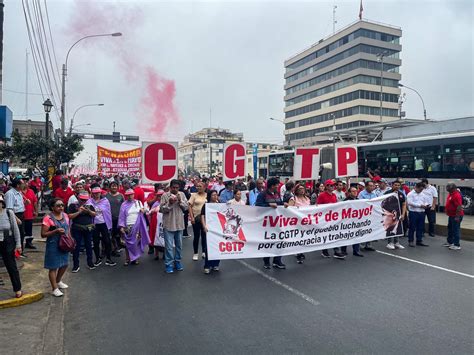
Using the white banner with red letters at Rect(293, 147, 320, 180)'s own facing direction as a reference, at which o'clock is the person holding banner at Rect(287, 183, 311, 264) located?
The person holding banner is roughly at 12 o'clock from the white banner with red letters.

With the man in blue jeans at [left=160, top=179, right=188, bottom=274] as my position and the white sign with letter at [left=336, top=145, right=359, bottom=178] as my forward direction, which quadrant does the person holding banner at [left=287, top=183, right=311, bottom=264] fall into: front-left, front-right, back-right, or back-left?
front-right

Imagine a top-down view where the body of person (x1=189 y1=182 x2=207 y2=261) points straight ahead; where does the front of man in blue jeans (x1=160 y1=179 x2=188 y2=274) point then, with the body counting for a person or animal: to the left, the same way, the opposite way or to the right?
the same way

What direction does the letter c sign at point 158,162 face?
toward the camera

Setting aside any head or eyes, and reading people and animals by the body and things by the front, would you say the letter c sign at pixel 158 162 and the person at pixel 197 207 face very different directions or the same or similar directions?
same or similar directions

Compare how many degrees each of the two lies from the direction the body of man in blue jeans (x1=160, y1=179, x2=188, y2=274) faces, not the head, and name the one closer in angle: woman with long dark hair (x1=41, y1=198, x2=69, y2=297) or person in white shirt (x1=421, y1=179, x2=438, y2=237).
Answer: the woman with long dark hair

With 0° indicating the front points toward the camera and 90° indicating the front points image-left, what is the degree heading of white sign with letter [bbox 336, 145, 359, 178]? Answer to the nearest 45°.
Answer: approximately 0°

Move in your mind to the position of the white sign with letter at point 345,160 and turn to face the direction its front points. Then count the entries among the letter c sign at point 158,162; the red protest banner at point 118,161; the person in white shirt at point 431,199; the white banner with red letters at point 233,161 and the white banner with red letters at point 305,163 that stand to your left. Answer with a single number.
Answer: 1

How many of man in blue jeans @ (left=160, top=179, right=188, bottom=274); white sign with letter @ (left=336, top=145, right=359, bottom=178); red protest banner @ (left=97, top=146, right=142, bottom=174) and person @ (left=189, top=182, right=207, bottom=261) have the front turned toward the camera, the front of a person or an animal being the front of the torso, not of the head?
4

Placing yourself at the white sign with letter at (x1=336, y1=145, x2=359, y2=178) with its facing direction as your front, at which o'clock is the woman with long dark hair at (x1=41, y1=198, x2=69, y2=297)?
The woman with long dark hair is roughly at 1 o'clock from the white sign with letter.

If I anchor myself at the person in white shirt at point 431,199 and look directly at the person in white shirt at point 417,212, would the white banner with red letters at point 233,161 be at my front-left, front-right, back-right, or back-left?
front-right

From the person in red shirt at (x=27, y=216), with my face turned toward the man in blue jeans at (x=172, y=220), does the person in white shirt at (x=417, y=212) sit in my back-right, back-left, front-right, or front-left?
front-left

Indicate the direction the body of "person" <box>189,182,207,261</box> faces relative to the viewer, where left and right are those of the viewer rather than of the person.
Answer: facing the viewer

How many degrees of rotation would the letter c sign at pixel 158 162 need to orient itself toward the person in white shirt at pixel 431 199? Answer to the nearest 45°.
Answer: approximately 90° to its left

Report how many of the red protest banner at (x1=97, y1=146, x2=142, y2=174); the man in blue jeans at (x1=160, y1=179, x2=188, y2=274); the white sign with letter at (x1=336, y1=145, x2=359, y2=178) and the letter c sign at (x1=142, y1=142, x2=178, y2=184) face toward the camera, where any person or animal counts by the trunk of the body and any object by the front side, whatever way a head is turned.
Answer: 4
